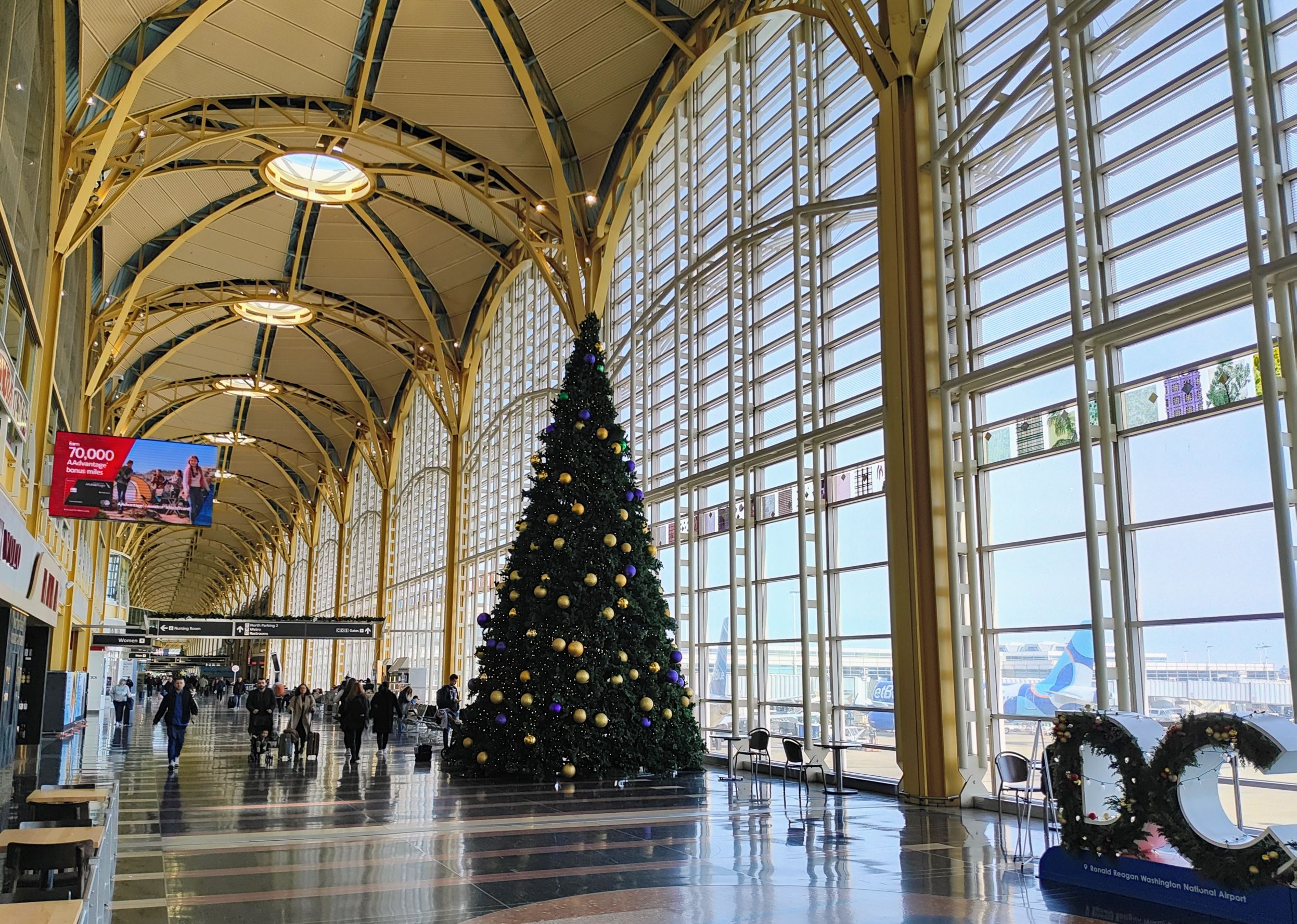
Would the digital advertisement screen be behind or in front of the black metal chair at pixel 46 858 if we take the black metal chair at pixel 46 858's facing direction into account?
in front

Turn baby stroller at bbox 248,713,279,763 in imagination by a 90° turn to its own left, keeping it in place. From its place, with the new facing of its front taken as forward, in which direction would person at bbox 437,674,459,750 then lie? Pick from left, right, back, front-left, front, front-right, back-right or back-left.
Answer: front-left

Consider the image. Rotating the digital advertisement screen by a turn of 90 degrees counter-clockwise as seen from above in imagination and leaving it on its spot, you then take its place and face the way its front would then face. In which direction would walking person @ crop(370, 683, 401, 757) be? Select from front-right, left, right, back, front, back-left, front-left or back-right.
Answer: front

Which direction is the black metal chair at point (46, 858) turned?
away from the camera

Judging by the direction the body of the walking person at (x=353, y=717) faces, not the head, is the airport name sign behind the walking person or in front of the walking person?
behind

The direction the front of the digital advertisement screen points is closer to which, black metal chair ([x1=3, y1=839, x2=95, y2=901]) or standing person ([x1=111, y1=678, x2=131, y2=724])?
the black metal chair

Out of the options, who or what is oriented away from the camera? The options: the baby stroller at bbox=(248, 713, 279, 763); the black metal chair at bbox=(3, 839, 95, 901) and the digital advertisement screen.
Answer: the black metal chair

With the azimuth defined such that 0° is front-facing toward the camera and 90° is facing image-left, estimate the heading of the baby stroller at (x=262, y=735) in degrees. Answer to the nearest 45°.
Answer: approximately 0°

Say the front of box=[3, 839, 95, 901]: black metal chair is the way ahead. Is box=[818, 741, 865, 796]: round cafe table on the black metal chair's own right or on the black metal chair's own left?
on the black metal chair's own right

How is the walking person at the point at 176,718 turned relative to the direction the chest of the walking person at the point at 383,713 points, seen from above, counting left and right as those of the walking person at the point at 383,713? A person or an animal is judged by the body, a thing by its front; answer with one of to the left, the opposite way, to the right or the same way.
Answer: the opposite way

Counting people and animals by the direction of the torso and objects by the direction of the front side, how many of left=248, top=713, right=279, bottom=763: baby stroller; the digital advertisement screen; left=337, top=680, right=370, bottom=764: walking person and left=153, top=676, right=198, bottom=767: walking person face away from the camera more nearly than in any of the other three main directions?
1

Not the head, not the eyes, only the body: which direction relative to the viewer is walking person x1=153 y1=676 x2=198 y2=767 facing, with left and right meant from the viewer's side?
facing the viewer

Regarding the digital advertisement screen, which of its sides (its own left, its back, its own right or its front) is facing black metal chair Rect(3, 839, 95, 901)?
front

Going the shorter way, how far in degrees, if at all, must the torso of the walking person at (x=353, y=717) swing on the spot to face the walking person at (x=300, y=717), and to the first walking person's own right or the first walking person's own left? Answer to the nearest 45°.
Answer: approximately 45° to the first walking person's own left

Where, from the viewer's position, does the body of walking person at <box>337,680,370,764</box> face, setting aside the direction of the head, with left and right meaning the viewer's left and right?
facing away from the viewer
